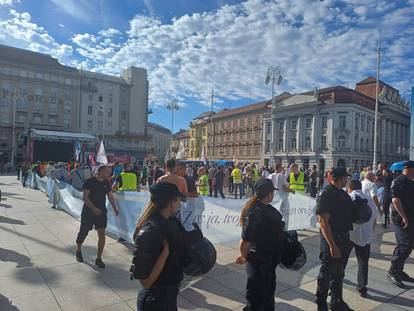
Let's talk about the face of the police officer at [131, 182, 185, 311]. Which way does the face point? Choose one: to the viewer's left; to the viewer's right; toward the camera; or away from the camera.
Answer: to the viewer's right

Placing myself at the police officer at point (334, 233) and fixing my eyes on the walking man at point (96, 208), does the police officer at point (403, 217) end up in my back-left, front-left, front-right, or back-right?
back-right

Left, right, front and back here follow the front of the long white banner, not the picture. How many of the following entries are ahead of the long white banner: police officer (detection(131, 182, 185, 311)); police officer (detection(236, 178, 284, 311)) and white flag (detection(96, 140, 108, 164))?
2

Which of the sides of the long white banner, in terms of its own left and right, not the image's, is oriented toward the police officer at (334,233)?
front

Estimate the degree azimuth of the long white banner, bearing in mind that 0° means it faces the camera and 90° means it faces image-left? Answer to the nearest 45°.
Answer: approximately 0°

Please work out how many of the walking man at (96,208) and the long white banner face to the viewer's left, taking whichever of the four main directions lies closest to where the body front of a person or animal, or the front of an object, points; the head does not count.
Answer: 0

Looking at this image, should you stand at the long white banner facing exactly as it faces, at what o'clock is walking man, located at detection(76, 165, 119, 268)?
The walking man is roughly at 2 o'clock from the long white banner.

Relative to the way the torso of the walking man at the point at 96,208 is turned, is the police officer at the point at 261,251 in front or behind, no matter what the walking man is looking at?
in front

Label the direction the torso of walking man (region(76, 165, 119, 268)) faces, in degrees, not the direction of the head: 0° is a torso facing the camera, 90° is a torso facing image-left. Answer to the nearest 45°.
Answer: approximately 315°

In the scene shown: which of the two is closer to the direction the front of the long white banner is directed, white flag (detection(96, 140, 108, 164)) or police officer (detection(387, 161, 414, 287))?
the police officer

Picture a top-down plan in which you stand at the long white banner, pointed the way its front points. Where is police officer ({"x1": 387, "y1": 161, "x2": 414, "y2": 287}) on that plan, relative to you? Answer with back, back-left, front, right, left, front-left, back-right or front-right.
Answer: front-left
